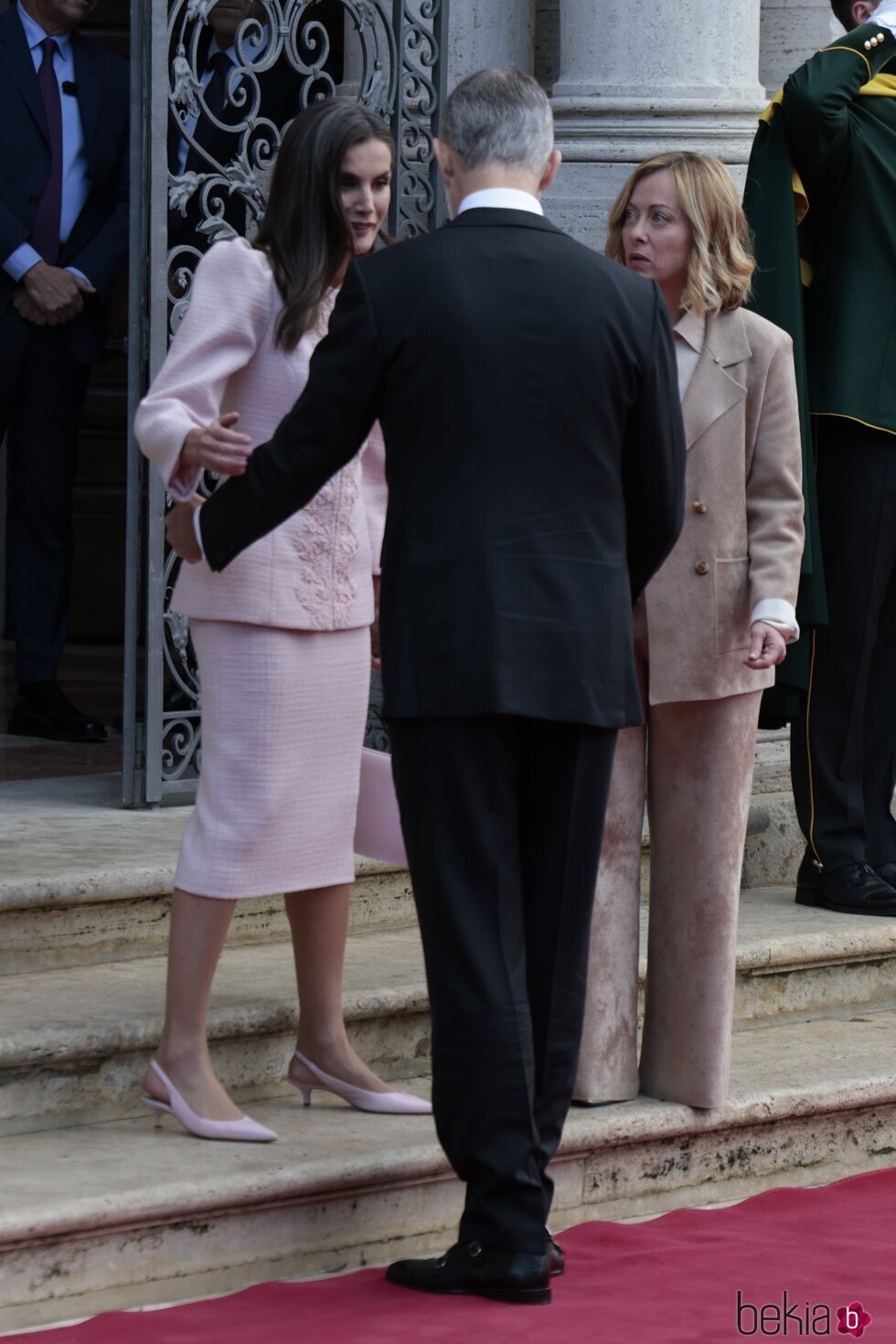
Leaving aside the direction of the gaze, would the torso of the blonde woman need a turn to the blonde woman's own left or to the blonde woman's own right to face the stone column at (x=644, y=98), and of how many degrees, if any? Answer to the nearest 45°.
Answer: approximately 135° to the blonde woman's own right

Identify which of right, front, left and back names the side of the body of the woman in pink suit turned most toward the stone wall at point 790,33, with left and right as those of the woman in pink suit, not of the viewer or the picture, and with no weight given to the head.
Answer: left

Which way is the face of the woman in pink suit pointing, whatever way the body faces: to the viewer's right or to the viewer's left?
to the viewer's right

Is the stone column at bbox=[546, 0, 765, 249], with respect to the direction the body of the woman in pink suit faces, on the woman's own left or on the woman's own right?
on the woman's own left

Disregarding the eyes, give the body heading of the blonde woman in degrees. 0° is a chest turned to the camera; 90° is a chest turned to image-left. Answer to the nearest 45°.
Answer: approximately 45°

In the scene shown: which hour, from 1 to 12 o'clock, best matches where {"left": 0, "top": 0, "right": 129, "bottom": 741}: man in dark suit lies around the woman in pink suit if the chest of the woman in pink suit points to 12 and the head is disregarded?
The man in dark suit is roughly at 7 o'clock from the woman in pink suit.

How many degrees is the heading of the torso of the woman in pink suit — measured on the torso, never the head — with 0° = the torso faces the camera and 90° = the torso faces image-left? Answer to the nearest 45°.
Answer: approximately 315°

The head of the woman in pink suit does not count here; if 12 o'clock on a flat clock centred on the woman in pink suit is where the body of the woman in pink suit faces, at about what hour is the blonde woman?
The blonde woman is roughly at 10 o'clock from the woman in pink suit.

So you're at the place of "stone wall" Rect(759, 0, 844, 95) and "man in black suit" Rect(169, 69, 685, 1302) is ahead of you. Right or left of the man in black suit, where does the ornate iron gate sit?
right

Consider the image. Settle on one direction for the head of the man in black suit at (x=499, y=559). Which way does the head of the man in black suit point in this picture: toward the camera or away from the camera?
away from the camera

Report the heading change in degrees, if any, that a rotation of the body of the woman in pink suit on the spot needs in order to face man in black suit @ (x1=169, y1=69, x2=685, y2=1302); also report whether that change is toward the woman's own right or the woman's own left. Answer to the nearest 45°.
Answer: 0° — they already face them

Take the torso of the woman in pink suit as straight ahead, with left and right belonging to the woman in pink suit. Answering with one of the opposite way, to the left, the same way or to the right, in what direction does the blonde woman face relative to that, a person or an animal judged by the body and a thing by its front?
to the right
